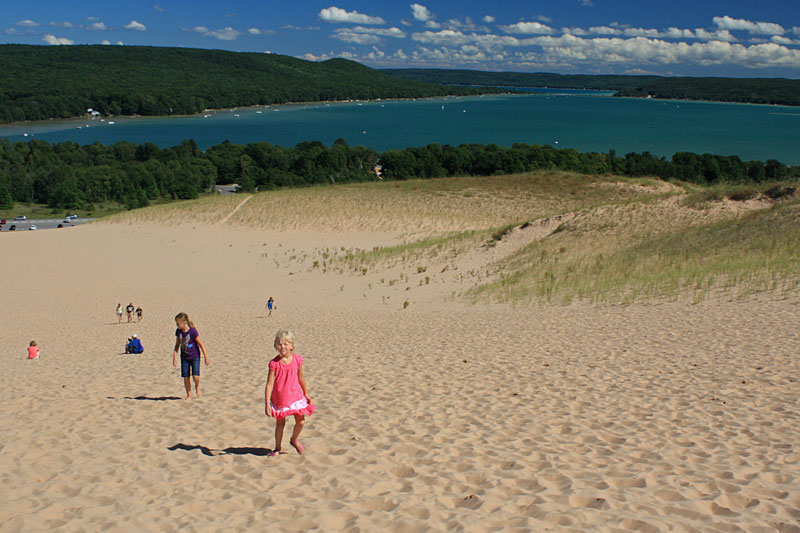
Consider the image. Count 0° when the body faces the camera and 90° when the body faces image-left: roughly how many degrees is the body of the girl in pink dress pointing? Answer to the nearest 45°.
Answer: approximately 0°

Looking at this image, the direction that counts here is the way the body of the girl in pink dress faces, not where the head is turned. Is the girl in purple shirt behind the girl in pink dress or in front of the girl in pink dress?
behind

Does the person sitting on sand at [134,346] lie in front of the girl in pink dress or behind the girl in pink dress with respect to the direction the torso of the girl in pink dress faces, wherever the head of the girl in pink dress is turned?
behind
